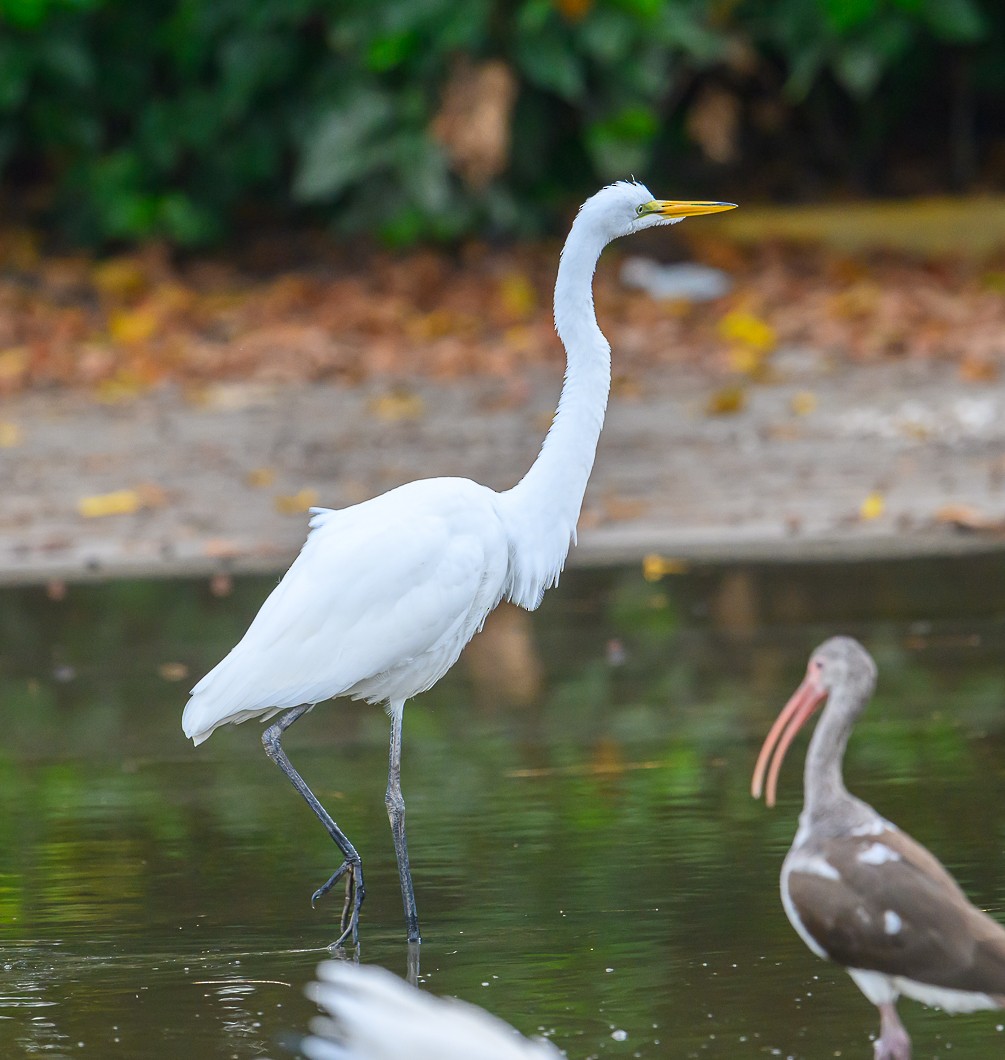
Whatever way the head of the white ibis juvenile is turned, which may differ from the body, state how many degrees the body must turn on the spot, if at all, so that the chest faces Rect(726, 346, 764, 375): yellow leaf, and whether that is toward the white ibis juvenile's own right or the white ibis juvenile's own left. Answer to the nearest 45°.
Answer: approximately 90° to the white ibis juvenile's own right

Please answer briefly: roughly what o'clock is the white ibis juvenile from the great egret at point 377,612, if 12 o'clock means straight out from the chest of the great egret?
The white ibis juvenile is roughly at 2 o'clock from the great egret.

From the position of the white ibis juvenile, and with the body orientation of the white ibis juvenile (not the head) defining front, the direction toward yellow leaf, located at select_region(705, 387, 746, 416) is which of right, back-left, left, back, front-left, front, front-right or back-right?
right

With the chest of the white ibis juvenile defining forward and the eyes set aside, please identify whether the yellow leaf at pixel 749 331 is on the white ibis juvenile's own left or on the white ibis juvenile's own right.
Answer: on the white ibis juvenile's own right

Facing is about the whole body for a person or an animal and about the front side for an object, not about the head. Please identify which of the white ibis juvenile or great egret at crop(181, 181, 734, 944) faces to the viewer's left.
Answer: the white ibis juvenile

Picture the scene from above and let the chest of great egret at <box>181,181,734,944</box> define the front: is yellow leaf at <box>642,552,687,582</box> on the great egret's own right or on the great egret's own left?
on the great egret's own left

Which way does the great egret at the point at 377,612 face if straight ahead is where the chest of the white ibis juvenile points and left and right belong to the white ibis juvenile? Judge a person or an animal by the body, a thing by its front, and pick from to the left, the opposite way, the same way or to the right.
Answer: the opposite way

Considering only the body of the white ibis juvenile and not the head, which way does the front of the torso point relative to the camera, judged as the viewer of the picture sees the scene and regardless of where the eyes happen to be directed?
to the viewer's left

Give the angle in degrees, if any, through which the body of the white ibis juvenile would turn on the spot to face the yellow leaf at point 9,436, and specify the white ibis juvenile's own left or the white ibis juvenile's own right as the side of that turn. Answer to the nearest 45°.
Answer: approximately 45° to the white ibis juvenile's own right

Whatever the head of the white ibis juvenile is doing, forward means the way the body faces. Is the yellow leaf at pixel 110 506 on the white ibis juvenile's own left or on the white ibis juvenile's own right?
on the white ibis juvenile's own right

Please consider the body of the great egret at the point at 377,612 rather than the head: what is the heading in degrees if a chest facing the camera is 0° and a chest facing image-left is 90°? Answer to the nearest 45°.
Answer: approximately 270°

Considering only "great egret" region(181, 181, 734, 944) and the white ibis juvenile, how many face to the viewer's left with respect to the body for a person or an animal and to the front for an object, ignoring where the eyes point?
1

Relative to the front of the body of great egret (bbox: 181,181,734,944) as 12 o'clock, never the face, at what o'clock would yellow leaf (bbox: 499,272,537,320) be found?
The yellow leaf is roughly at 9 o'clock from the great egret.
